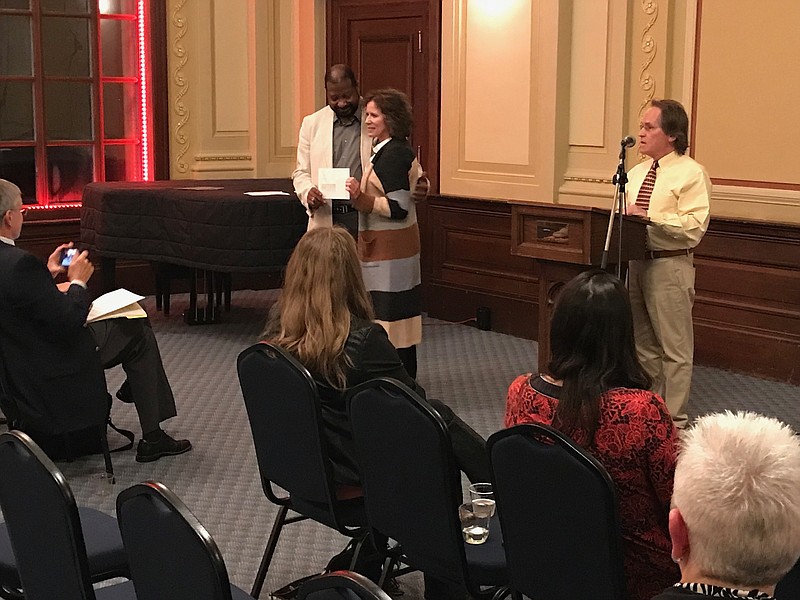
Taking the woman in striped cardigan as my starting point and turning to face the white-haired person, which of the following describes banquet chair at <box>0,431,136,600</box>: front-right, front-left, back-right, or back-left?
front-right

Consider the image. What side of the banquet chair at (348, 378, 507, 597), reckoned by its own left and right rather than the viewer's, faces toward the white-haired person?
right

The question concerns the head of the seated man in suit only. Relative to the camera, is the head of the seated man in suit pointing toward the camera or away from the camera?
away from the camera

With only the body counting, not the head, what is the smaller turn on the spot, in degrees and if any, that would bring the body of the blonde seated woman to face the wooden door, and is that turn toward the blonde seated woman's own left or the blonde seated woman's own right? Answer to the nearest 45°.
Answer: approximately 45° to the blonde seated woman's own left

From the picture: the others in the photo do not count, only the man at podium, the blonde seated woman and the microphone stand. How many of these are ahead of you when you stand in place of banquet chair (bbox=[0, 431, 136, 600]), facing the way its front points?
3

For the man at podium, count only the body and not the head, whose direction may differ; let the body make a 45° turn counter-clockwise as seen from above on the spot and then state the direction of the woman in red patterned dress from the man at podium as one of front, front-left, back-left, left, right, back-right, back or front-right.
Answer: front

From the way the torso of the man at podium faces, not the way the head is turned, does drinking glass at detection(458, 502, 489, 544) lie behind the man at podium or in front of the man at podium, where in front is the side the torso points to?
in front

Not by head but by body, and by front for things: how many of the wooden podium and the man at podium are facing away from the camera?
0

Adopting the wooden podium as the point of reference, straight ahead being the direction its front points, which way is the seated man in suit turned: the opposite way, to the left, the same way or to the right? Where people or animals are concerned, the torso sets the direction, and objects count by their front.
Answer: the opposite way

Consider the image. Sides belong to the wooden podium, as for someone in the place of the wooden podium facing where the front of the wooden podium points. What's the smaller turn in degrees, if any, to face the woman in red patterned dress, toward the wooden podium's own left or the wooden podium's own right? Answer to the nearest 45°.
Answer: approximately 45° to the wooden podium's own left

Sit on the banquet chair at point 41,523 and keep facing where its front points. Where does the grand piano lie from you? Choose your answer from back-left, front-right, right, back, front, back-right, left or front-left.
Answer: front-left

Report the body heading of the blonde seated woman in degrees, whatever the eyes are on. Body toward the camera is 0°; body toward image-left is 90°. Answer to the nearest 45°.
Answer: approximately 225°

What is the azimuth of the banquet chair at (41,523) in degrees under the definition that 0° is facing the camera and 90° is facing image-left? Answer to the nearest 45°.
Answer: approximately 225°

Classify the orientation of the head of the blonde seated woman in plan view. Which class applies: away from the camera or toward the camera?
away from the camera

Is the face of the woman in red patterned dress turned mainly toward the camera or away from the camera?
away from the camera

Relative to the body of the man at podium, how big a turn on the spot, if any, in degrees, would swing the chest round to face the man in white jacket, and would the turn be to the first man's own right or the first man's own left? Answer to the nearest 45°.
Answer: approximately 45° to the first man's own right

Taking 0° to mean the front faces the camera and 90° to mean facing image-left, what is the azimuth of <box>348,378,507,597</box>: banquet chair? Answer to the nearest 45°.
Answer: approximately 225°

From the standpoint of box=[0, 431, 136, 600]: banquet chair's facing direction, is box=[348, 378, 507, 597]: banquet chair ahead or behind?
ahead

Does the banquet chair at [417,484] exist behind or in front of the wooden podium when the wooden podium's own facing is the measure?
in front

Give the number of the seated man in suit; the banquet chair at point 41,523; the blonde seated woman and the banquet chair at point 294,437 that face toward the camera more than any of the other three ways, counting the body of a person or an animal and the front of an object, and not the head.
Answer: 0

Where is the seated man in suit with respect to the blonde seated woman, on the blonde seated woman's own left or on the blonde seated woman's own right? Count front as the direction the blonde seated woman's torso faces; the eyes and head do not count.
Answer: on the blonde seated woman's own left
